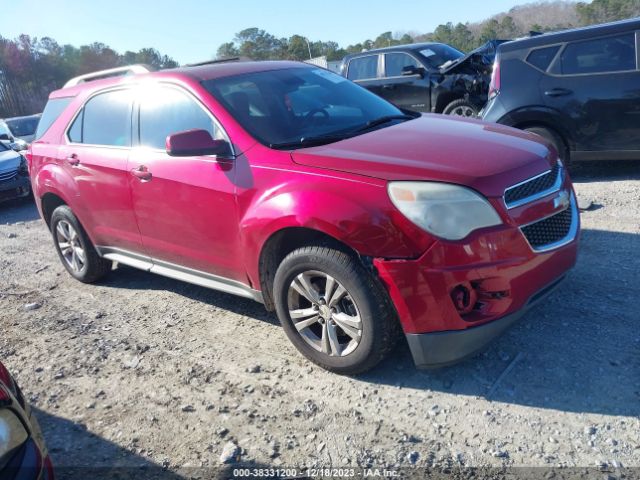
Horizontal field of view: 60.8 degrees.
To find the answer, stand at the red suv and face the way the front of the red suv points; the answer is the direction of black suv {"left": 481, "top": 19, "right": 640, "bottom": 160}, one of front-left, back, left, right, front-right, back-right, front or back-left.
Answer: left

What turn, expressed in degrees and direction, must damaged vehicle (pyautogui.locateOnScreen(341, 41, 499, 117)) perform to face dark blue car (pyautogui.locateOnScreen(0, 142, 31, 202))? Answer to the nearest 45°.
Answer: approximately 135° to its right

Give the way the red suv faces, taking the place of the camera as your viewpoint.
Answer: facing the viewer and to the right of the viewer

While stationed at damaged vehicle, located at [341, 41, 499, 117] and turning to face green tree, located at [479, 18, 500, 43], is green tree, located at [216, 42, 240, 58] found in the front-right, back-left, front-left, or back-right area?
front-left

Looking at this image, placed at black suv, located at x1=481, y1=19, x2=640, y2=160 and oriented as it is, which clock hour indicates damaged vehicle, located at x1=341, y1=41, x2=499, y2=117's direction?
The damaged vehicle is roughly at 8 o'clock from the black suv.

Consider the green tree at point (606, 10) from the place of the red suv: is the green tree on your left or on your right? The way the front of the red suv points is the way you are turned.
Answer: on your left

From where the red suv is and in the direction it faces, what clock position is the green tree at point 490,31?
The green tree is roughly at 8 o'clock from the red suv.

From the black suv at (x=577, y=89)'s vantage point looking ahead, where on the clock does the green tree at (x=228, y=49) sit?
The green tree is roughly at 8 o'clock from the black suv.

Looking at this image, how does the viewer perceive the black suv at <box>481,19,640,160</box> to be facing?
facing to the right of the viewer

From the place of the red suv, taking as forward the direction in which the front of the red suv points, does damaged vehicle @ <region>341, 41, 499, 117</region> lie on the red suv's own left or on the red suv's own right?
on the red suv's own left

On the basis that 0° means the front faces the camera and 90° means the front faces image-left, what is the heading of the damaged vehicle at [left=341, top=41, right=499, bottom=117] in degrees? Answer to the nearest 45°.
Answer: approximately 315°

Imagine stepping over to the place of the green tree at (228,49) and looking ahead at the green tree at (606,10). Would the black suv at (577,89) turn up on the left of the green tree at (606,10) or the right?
right

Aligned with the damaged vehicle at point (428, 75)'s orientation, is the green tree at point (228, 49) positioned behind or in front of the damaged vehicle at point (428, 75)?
behind

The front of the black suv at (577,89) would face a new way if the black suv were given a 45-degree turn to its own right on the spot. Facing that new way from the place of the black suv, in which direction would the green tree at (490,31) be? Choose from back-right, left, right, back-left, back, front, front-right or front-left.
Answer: back-left

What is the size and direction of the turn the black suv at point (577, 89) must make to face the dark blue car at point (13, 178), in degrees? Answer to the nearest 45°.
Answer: approximately 180°
